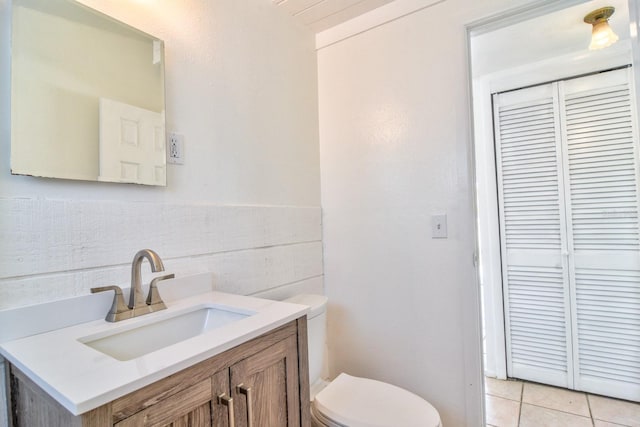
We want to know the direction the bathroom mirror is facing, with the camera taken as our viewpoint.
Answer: facing the viewer and to the right of the viewer

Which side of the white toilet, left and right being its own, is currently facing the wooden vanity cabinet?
right

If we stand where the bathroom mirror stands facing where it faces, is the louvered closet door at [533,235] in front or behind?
in front

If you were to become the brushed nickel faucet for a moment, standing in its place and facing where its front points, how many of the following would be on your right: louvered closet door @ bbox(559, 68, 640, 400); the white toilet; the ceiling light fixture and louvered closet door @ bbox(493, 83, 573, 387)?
0

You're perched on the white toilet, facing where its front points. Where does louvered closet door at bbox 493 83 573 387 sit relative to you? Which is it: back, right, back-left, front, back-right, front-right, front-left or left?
left

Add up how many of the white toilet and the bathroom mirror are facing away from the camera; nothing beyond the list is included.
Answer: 0

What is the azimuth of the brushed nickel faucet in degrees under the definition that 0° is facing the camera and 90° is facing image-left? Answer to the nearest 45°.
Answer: approximately 315°

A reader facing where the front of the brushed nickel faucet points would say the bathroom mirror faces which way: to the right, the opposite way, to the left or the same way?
the same way

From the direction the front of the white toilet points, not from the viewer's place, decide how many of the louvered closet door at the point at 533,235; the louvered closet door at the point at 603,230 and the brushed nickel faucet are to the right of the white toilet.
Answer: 1
